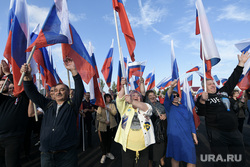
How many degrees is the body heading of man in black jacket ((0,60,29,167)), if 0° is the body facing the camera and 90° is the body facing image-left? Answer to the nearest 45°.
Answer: approximately 0°

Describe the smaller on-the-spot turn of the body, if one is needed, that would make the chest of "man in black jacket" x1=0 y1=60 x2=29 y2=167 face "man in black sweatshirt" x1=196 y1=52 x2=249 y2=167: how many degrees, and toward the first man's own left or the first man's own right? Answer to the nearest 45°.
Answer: approximately 45° to the first man's own left

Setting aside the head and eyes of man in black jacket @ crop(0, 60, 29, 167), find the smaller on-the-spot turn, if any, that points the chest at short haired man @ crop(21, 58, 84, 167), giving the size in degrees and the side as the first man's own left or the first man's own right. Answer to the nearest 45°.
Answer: approximately 45° to the first man's own left

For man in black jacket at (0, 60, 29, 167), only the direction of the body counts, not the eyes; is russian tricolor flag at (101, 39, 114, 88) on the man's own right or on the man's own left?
on the man's own left

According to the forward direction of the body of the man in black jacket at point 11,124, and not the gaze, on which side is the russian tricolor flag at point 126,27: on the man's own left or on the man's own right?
on the man's own left

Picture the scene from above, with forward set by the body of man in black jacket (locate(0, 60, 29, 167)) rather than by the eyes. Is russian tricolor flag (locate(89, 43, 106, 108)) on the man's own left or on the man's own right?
on the man's own left
